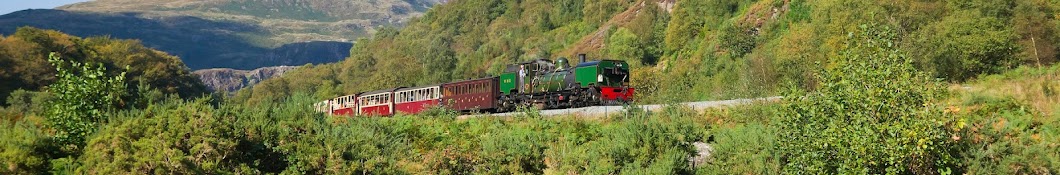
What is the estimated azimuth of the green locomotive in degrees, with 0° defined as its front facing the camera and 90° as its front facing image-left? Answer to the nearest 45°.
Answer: approximately 315°

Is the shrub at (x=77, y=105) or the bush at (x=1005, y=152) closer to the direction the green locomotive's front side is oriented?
the bush

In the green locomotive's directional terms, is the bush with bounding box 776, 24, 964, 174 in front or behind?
in front

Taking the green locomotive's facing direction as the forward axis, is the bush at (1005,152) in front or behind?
in front

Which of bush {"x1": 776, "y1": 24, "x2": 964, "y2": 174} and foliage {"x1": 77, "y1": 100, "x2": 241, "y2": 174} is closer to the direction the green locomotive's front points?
the bush

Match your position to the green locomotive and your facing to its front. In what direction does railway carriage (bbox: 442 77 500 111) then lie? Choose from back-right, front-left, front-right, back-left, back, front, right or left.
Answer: back

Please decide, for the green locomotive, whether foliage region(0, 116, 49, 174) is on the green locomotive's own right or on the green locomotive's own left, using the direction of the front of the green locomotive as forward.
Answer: on the green locomotive's own right

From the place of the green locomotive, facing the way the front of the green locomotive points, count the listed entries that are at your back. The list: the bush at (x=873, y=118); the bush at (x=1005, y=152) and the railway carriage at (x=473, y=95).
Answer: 1
